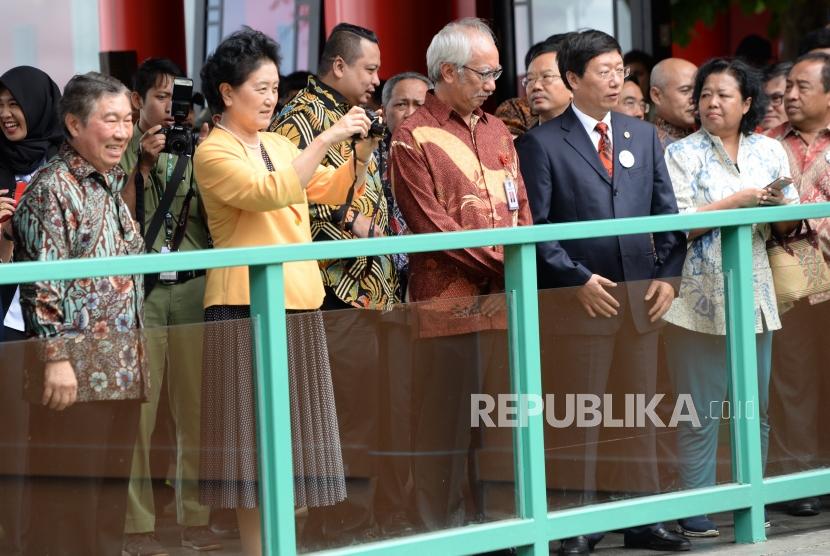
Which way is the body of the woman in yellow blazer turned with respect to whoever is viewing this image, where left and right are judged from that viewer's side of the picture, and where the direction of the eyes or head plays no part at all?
facing the viewer and to the right of the viewer

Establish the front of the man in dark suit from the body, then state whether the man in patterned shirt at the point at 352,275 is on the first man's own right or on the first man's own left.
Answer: on the first man's own right

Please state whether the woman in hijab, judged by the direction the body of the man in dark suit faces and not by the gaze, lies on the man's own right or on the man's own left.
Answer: on the man's own right

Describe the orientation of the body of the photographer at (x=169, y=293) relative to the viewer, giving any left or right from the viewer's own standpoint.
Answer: facing the viewer

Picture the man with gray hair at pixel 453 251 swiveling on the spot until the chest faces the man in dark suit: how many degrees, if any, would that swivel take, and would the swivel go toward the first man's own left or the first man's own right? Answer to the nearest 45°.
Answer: approximately 45° to the first man's own left

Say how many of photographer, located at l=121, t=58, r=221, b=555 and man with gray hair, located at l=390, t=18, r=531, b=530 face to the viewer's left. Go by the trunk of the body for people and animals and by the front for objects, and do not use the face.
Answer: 0

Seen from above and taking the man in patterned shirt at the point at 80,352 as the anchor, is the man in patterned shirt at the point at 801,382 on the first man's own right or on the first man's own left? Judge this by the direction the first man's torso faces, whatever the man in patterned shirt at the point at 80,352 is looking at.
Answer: on the first man's own left

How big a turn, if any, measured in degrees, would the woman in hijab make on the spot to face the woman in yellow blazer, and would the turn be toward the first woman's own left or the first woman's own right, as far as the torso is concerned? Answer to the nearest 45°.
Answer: approximately 90° to the first woman's own left

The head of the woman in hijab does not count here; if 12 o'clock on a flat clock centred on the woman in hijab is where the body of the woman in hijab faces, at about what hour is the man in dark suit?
The man in dark suit is roughly at 8 o'clock from the woman in hijab.

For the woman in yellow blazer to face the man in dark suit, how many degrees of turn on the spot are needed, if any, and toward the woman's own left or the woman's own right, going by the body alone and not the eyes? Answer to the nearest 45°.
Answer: approximately 45° to the woman's own left

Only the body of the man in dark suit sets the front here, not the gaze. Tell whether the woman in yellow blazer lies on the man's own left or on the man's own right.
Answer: on the man's own right

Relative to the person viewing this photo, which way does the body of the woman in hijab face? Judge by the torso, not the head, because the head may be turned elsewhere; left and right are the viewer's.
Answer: facing the viewer and to the left of the viewer

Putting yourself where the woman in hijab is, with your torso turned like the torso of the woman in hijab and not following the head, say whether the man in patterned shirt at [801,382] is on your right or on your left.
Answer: on your left

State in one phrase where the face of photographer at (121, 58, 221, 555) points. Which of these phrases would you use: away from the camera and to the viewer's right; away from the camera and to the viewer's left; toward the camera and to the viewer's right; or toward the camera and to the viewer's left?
toward the camera and to the viewer's right
